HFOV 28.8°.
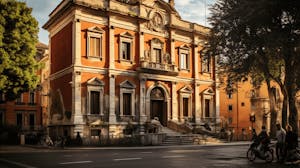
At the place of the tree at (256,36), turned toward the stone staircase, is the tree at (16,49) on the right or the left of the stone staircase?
left

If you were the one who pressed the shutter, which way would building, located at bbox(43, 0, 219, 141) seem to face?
facing the viewer and to the right of the viewer

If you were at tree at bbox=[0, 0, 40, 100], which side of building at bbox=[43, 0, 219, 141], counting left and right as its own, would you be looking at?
right

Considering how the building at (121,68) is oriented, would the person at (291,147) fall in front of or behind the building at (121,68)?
in front
